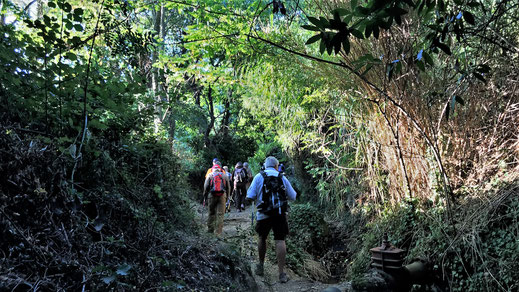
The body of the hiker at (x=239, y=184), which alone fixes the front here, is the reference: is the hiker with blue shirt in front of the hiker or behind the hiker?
behind

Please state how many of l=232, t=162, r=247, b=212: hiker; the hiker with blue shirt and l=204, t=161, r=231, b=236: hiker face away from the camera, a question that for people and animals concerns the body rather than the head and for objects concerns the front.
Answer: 3

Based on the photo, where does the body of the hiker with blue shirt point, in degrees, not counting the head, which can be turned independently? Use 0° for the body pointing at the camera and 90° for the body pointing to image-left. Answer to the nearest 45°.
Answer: approximately 180°

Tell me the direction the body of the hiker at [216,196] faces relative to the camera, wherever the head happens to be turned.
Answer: away from the camera

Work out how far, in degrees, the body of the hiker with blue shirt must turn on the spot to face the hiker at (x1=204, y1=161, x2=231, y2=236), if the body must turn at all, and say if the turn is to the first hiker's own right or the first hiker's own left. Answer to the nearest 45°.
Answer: approximately 45° to the first hiker's own left

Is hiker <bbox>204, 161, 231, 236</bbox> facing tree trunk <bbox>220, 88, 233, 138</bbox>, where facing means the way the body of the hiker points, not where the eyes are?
yes

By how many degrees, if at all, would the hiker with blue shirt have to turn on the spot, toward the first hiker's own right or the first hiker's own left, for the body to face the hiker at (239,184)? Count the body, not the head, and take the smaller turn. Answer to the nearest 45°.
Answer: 0° — they already face them

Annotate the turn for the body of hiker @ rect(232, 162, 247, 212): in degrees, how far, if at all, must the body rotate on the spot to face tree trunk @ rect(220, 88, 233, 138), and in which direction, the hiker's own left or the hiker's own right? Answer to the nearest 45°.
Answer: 0° — they already face it

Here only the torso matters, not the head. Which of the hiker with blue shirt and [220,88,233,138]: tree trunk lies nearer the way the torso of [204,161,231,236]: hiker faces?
the tree trunk

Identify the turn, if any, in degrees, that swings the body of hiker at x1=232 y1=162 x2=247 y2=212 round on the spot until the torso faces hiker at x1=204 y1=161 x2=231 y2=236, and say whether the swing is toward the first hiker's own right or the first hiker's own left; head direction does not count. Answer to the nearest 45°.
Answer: approximately 180°

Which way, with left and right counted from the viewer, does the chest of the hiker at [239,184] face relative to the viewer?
facing away from the viewer

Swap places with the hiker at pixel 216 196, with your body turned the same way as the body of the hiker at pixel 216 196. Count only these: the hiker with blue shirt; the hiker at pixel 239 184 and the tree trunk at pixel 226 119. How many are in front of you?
2
